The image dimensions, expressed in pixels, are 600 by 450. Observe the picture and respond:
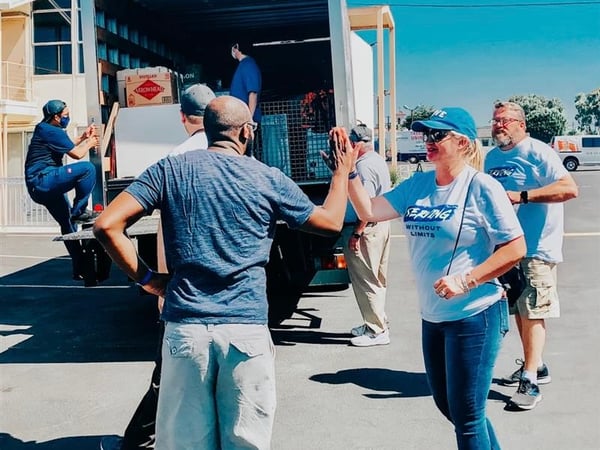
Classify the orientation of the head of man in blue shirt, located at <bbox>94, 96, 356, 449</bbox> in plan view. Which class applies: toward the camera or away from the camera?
away from the camera

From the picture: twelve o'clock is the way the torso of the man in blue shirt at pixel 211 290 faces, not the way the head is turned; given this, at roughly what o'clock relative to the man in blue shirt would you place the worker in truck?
The worker in truck is roughly at 12 o'clock from the man in blue shirt.

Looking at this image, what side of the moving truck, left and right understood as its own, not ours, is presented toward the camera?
back

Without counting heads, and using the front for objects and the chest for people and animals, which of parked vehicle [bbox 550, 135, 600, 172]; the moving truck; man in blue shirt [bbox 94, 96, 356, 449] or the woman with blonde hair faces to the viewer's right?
the parked vehicle

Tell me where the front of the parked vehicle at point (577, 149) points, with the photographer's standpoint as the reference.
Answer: facing to the right of the viewer

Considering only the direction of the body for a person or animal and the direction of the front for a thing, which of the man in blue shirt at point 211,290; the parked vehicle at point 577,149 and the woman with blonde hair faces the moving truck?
the man in blue shirt

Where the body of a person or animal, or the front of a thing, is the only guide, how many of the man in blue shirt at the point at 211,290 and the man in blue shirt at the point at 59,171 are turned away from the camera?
1

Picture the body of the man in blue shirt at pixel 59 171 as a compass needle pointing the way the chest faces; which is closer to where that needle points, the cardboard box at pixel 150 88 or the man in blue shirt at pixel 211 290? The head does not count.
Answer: the cardboard box

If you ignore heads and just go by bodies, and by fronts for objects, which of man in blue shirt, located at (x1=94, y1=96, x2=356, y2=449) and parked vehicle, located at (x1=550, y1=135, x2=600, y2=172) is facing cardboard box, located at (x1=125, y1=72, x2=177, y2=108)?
the man in blue shirt

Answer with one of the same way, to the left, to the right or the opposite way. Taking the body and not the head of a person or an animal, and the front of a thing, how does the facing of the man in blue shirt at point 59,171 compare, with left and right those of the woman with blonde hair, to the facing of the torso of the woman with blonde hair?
the opposite way

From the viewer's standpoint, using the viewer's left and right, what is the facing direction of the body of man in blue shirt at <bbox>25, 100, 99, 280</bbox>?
facing to the right of the viewer

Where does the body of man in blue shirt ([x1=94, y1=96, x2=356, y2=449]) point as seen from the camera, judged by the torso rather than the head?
away from the camera

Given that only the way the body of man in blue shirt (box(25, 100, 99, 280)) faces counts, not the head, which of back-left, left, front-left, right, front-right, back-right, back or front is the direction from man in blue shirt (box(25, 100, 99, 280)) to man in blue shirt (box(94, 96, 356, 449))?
right

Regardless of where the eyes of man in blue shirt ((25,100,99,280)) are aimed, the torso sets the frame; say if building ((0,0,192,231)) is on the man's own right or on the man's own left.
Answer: on the man's own left
